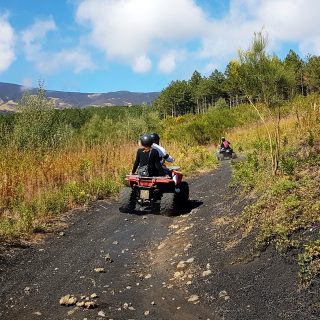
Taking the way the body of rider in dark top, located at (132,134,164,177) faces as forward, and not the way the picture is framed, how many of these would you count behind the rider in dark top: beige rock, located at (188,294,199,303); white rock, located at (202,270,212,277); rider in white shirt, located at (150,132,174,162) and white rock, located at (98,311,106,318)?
3

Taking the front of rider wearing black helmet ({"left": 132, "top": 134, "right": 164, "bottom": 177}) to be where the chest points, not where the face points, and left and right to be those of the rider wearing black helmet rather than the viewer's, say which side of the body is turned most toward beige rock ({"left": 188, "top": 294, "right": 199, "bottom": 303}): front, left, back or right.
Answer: back

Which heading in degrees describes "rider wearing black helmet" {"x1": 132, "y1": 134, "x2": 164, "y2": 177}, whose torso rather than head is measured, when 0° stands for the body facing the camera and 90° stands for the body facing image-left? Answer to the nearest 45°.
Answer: approximately 180°

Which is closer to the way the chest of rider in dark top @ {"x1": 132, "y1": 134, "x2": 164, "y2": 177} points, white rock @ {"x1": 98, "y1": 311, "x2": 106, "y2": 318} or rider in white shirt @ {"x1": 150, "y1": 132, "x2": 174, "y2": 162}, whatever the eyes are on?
the rider in white shirt

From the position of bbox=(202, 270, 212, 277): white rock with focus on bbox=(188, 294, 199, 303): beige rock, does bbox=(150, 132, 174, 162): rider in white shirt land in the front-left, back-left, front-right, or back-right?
back-right

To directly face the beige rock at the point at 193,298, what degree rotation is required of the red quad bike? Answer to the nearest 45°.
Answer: approximately 135° to its right

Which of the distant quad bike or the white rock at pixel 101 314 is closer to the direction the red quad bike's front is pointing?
the distant quad bike

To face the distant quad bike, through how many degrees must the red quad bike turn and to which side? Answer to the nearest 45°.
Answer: approximately 45° to its left

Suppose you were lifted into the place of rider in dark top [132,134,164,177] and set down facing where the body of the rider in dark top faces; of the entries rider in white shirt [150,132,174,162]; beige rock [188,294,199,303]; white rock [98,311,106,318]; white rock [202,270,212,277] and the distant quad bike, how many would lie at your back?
3

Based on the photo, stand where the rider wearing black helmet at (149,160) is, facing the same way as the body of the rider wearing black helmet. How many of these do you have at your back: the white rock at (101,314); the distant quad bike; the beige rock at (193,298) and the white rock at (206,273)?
3

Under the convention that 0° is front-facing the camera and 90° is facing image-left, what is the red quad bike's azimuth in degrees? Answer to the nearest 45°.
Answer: approximately 225°
